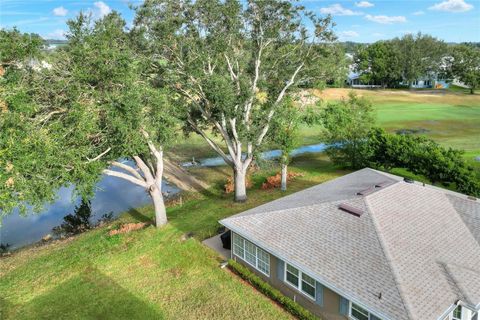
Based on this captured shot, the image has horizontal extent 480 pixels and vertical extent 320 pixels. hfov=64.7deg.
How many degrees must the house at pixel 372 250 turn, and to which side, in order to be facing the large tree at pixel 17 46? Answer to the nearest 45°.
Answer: approximately 135° to its right

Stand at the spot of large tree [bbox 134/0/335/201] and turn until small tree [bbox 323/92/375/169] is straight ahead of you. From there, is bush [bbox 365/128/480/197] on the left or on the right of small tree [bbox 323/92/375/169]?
right

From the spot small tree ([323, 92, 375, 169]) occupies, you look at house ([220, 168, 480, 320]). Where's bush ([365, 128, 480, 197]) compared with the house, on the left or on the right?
left

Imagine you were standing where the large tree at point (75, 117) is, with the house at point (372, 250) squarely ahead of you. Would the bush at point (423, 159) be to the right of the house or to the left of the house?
left

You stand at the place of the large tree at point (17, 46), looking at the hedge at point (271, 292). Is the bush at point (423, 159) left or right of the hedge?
left

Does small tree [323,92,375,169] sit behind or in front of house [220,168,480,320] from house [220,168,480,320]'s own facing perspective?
behind
